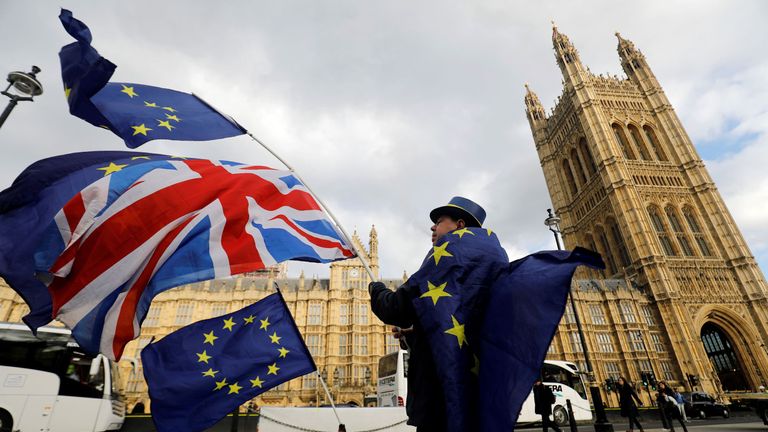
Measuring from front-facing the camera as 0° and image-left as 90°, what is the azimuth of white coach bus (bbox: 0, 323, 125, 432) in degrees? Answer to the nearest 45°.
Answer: approximately 270°

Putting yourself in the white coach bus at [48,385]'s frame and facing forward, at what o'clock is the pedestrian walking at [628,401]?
The pedestrian walking is roughly at 1 o'clock from the white coach bus.

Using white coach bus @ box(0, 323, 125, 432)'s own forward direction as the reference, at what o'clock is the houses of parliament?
The houses of parliament is roughly at 10 o'clock from the white coach bus.

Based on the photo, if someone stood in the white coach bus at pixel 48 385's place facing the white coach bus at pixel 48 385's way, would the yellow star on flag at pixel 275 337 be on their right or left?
on their right
